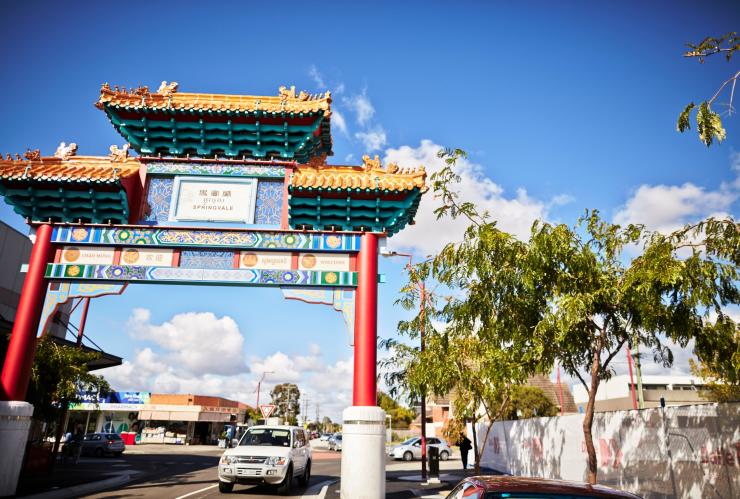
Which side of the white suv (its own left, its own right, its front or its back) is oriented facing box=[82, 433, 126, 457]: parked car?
right

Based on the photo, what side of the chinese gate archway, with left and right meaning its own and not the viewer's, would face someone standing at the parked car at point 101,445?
back

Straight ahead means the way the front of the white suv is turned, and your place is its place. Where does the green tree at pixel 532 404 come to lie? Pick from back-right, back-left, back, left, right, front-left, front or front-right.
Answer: back

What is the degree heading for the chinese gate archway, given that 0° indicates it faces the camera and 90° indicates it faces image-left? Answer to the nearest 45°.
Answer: approximately 0°

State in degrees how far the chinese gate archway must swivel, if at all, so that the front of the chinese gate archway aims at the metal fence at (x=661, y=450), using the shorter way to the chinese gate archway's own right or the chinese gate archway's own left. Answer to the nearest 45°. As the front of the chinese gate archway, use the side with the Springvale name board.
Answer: approximately 45° to the chinese gate archway's own left

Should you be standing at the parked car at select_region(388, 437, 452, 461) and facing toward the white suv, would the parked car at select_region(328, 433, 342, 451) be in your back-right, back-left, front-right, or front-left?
back-right

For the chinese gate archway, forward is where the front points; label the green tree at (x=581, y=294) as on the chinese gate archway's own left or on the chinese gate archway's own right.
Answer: on the chinese gate archway's own left

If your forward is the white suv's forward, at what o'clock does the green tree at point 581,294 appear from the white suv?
The green tree is roughly at 9 o'clock from the white suv.
